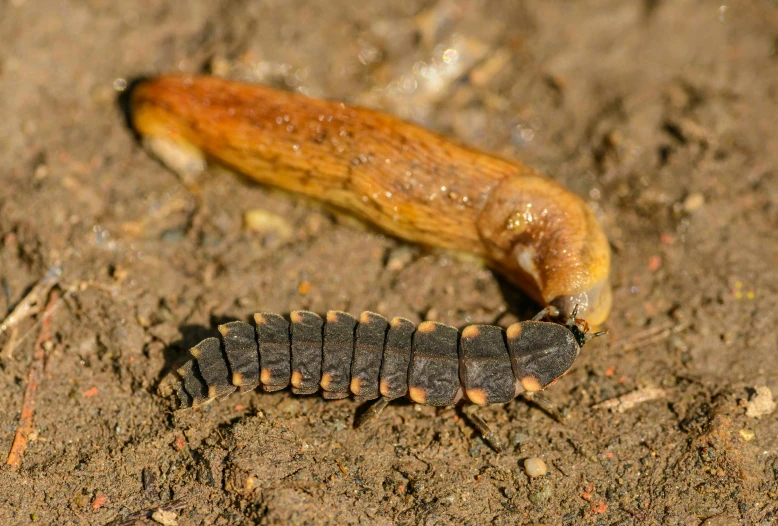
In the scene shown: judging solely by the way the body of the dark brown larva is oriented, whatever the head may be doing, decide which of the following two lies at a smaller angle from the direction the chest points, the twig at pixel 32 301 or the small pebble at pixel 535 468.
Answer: the small pebble

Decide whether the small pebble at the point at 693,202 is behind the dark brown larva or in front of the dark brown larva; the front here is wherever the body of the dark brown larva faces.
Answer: in front

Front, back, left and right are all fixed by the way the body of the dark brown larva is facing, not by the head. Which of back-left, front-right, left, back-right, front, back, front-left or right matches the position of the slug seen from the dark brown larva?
left

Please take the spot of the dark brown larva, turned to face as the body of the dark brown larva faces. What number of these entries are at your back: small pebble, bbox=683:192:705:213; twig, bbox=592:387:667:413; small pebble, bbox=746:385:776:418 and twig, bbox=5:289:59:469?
1

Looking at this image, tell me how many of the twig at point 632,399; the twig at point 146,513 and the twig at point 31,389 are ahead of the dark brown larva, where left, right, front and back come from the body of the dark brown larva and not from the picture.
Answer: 1

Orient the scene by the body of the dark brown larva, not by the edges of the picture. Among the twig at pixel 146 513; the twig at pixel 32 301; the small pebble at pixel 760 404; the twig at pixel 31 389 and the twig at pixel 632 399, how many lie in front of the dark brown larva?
2

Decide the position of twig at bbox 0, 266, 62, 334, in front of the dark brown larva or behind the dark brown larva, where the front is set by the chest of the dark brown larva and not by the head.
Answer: behind

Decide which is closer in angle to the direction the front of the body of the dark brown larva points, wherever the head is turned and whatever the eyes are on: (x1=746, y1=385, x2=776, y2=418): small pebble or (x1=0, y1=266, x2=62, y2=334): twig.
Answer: the small pebble

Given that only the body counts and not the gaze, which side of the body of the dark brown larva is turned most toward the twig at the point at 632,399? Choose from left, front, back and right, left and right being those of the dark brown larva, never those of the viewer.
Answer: front

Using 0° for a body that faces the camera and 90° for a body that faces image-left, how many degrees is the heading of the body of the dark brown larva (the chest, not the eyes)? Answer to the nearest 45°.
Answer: approximately 270°

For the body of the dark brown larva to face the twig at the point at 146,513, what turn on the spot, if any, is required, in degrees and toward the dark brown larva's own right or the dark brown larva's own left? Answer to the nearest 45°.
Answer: approximately 135° to the dark brown larva's own right

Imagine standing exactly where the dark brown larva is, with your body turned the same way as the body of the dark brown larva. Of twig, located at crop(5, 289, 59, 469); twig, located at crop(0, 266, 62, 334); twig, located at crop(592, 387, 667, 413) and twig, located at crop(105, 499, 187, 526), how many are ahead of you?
1

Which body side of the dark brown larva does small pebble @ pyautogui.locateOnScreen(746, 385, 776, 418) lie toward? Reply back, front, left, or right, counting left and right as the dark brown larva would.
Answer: front

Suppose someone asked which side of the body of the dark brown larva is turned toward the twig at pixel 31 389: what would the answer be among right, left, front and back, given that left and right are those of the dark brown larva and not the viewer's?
back
